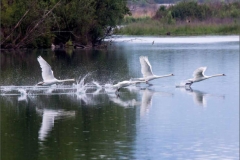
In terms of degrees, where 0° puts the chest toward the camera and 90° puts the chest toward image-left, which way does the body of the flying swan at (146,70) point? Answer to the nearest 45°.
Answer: approximately 270°
